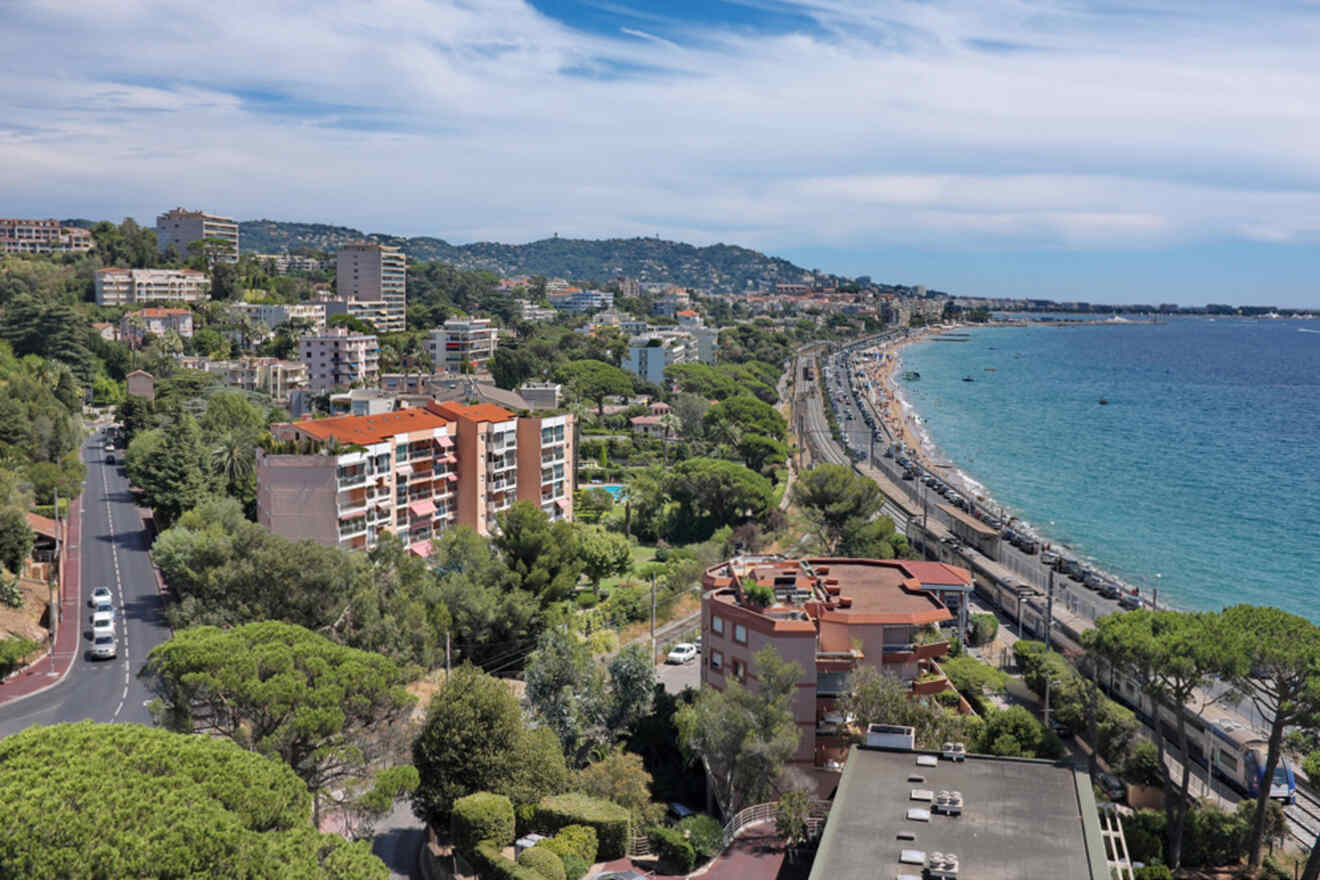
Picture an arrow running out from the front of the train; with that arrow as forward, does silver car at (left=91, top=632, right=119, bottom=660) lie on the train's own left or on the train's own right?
on the train's own right

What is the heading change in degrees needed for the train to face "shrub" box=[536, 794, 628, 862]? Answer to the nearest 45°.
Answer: approximately 90° to its right

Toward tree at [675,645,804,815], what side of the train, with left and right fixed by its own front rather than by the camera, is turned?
right

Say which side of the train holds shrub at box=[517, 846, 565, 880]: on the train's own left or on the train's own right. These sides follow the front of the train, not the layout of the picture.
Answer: on the train's own right

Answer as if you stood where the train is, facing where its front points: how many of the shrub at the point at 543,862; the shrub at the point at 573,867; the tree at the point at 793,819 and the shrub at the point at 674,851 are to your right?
4

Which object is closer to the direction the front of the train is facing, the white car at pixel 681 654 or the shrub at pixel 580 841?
the shrub

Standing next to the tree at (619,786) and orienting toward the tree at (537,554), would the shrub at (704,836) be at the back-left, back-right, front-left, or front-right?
back-right

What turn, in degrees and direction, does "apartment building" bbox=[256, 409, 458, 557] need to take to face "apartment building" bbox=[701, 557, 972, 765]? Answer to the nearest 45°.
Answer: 0° — it already faces it

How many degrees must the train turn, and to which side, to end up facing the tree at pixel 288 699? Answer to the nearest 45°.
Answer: approximately 90° to its right

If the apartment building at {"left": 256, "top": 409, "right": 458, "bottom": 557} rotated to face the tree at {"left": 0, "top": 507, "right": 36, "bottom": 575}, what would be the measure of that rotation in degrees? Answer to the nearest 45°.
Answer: approximately 135° to its right

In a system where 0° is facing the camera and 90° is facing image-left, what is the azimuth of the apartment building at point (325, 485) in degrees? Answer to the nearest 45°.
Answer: approximately 315°

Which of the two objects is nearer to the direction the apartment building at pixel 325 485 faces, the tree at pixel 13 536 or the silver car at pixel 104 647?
the silver car

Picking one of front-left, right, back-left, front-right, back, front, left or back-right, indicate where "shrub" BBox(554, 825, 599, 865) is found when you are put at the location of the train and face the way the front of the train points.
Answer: right

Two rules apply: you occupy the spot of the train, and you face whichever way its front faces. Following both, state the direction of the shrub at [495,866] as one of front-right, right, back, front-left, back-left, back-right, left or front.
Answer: right

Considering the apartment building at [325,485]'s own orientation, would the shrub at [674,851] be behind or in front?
in front

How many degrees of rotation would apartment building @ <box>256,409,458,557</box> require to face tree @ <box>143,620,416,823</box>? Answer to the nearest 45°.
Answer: approximately 45° to its right
